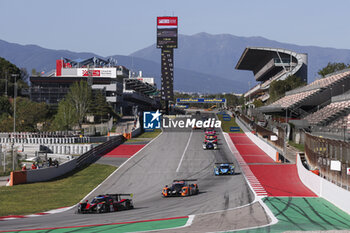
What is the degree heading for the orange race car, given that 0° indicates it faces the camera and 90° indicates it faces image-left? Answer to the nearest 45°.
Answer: approximately 45°

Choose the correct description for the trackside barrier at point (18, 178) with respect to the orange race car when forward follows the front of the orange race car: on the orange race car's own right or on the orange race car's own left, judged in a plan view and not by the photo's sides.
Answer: on the orange race car's own right

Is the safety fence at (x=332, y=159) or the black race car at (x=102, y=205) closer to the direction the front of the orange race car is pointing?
the black race car

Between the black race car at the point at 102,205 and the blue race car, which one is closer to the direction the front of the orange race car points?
the black race car

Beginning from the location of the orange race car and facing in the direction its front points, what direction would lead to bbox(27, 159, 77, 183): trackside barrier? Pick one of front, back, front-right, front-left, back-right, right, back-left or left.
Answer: right

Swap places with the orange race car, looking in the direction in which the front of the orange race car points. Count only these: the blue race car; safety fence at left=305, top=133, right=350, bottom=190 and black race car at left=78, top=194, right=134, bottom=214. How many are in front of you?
1

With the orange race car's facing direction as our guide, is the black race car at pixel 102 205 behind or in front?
in front

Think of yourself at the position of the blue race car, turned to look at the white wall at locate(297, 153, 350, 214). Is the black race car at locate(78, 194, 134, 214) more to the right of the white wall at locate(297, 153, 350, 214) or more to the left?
right

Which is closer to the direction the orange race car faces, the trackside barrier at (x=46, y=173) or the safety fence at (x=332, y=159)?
the trackside barrier

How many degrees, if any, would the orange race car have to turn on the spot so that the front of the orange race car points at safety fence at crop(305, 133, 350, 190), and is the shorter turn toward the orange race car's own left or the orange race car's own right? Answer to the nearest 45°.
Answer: approximately 135° to the orange race car's own left

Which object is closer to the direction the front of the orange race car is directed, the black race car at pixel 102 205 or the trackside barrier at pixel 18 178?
the black race car

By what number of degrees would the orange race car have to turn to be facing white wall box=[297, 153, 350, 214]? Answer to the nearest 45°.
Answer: approximately 135° to its left

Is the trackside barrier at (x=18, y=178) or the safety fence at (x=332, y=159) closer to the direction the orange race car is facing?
the trackside barrier

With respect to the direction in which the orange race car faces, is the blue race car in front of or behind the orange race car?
behind

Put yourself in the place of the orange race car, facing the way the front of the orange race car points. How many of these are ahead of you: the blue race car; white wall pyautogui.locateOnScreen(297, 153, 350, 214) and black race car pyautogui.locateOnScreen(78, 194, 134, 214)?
1
